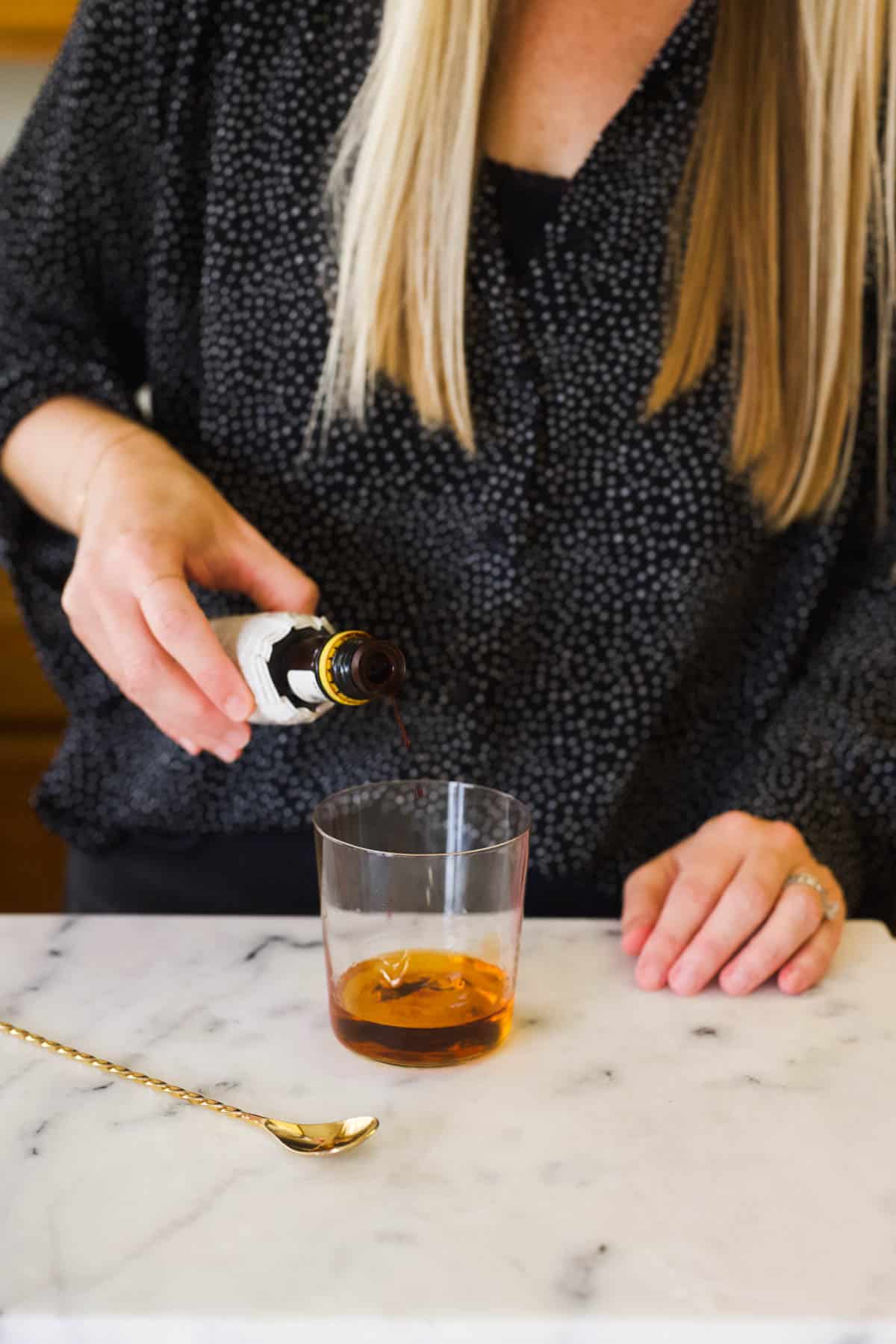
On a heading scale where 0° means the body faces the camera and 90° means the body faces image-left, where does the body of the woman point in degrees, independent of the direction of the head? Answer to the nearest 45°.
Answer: approximately 0°

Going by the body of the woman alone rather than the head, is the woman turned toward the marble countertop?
yes

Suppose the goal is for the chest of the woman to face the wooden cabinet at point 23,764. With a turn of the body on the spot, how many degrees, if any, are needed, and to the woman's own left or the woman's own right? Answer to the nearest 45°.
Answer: approximately 135° to the woman's own right
